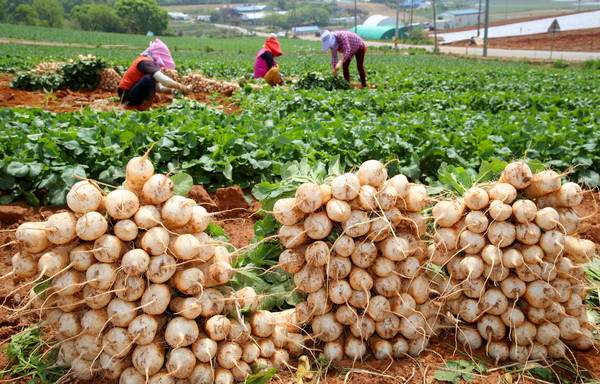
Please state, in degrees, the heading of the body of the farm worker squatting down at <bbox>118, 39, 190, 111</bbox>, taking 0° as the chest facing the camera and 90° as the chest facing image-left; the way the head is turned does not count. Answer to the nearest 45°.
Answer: approximately 270°

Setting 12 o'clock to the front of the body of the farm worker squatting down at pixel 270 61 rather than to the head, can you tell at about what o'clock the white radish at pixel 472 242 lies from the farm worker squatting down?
The white radish is roughly at 3 o'clock from the farm worker squatting down.

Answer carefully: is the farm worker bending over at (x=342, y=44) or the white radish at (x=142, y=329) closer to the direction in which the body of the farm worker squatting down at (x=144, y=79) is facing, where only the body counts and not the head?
the farm worker bending over

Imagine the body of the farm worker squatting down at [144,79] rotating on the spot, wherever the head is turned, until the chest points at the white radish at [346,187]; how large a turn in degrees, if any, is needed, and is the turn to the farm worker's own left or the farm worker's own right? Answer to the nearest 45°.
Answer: approximately 90° to the farm worker's own right

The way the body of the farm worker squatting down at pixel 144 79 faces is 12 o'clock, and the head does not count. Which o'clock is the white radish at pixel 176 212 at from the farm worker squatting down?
The white radish is roughly at 3 o'clock from the farm worker squatting down.

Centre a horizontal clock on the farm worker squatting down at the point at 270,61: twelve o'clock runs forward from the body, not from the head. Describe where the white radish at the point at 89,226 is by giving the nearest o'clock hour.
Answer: The white radish is roughly at 3 o'clock from the farm worker squatting down.

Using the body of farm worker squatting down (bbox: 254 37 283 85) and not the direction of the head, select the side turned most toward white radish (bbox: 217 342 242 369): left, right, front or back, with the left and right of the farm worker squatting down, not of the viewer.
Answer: right

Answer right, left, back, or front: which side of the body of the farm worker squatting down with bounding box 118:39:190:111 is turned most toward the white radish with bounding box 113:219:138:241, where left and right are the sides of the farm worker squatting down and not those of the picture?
right
